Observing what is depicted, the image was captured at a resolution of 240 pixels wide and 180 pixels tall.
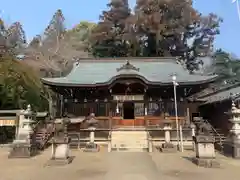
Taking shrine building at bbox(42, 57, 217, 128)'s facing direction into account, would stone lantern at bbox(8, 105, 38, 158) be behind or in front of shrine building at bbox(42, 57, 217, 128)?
in front

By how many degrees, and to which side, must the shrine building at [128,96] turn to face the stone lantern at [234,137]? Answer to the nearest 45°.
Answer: approximately 45° to its left

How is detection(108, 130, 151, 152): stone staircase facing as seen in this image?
toward the camera

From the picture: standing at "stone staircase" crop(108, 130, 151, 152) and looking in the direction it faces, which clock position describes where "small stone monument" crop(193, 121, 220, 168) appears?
The small stone monument is roughly at 11 o'clock from the stone staircase.

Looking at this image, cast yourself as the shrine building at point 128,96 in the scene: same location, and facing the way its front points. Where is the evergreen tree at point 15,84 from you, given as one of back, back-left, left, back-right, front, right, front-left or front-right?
right

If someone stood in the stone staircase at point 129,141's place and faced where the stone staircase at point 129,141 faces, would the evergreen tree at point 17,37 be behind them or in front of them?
behind

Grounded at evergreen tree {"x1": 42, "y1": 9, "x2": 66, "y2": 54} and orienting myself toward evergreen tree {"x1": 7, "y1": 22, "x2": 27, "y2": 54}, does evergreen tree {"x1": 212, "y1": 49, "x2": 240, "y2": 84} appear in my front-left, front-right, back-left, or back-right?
back-left

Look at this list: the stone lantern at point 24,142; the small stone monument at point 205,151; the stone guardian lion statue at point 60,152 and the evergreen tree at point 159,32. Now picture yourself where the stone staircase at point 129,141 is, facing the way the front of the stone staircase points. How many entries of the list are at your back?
1

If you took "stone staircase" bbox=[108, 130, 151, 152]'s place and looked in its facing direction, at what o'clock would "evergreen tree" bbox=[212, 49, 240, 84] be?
The evergreen tree is roughly at 7 o'clock from the stone staircase.

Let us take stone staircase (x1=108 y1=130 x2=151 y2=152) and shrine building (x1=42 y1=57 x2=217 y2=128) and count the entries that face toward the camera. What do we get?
2

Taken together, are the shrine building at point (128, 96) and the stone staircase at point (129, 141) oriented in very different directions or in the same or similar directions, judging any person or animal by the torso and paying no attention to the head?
same or similar directions

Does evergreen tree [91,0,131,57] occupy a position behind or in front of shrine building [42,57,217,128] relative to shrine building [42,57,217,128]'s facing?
behind

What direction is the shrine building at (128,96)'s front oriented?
toward the camera

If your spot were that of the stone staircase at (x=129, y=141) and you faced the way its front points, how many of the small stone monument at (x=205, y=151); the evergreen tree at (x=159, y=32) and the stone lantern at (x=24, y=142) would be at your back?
1

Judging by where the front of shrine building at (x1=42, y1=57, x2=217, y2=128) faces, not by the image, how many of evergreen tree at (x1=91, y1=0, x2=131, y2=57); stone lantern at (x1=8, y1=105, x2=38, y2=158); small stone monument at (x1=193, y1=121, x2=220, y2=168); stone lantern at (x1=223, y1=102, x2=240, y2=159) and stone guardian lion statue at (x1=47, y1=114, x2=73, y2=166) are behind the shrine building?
1
